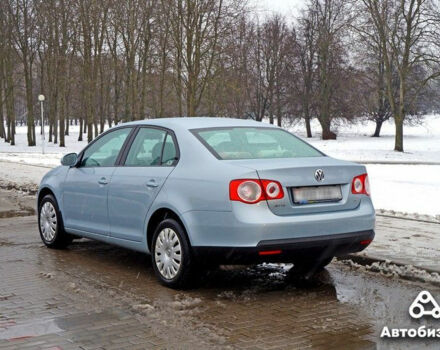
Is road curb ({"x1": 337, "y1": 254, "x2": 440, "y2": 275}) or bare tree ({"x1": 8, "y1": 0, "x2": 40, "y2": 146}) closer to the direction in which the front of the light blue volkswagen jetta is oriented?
the bare tree

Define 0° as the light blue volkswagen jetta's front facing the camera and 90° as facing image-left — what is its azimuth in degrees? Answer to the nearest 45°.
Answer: approximately 135°

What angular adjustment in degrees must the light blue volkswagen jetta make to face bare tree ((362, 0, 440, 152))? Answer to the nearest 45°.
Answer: approximately 45° to its right

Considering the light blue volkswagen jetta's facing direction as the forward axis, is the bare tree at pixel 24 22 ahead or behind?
ahead
